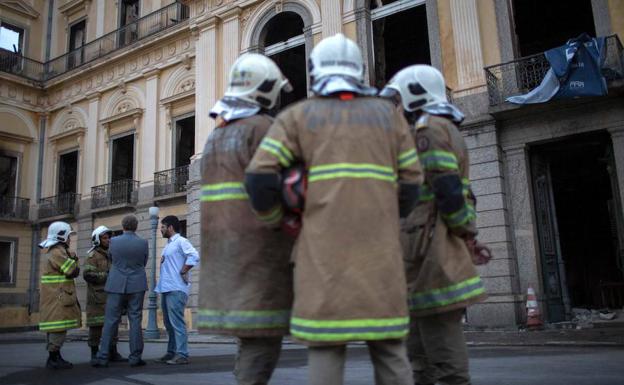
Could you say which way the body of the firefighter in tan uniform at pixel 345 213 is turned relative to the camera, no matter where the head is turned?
away from the camera

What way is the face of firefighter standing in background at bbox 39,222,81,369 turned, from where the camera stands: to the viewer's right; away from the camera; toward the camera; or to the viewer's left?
to the viewer's right

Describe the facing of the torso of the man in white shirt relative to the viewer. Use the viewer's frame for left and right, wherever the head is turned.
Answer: facing to the left of the viewer

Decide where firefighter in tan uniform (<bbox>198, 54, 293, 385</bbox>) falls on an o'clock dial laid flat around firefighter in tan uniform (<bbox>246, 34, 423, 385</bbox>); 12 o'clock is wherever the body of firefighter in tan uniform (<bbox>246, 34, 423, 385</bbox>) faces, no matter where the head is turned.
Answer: firefighter in tan uniform (<bbox>198, 54, 293, 385</bbox>) is roughly at 10 o'clock from firefighter in tan uniform (<bbox>246, 34, 423, 385</bbox>).

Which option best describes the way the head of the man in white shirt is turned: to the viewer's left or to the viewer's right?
to the viewer's left

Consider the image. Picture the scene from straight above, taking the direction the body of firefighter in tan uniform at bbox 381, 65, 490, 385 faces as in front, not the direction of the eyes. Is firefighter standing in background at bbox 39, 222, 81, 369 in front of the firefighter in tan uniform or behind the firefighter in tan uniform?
in front

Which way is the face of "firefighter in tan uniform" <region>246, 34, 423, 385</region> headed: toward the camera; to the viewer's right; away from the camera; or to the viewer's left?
away from the camera

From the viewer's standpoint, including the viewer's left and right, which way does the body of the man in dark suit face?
facing away from the viewer

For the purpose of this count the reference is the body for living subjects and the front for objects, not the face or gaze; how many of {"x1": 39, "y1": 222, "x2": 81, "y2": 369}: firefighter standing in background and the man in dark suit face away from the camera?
1

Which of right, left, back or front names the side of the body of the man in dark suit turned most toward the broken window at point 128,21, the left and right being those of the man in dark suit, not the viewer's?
front

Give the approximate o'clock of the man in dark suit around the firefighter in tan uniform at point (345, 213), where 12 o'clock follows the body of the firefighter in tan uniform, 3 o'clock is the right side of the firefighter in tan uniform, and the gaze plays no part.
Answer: The man in dark suit is roughly at 11 o'clock from the firefighter in tan uniform.
